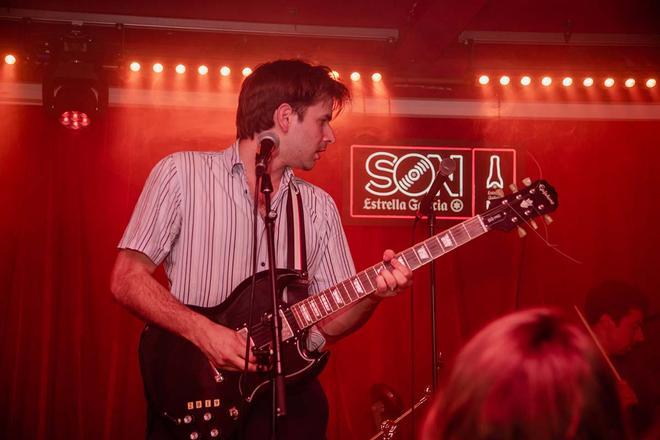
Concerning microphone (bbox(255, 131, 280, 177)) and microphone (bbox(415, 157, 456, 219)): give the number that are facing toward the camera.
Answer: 0

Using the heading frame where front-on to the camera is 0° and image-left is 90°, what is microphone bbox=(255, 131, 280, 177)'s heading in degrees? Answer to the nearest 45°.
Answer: approximately 225°

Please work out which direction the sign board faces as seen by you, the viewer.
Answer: facing the viewer

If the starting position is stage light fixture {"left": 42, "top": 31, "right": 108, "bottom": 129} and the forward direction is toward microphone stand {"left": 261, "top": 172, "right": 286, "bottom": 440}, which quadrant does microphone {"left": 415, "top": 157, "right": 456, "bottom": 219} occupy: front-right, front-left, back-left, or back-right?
front-left

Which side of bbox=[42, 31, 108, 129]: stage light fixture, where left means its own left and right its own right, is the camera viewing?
front

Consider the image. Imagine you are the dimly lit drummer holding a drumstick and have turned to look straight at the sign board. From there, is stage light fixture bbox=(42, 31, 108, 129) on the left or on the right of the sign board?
left

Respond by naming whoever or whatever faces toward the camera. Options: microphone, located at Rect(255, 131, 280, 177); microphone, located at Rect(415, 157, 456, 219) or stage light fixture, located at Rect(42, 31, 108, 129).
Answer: the stage light fixture

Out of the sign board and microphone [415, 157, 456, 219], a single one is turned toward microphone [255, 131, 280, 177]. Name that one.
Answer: the sign board

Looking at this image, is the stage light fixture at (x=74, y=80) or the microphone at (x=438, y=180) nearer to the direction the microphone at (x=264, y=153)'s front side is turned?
the microphone

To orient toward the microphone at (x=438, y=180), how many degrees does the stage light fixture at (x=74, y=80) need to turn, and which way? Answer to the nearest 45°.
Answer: approximately 45° to its left
